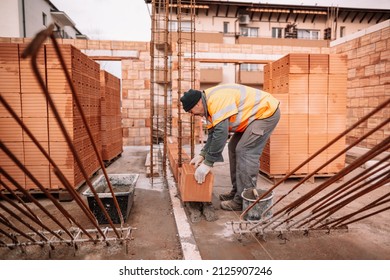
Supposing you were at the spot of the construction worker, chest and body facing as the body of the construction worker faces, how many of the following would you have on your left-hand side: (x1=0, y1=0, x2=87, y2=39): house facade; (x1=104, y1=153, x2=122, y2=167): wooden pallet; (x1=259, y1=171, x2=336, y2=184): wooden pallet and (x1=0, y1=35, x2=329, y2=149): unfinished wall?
0

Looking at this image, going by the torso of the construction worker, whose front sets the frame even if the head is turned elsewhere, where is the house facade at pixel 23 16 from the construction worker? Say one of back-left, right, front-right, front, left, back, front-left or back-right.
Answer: front-right

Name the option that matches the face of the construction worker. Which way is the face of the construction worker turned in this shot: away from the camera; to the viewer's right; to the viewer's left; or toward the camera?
to the viewer's left

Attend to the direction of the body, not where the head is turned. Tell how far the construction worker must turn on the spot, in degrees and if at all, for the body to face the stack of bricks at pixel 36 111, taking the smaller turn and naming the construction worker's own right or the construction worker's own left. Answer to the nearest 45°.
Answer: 0° — they already face it

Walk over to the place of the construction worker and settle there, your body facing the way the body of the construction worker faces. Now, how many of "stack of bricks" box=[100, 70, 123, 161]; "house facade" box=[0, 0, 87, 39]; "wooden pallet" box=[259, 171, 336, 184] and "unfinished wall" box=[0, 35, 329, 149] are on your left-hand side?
0

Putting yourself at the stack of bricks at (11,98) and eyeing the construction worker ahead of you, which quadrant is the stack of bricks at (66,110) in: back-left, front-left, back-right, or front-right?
front-left

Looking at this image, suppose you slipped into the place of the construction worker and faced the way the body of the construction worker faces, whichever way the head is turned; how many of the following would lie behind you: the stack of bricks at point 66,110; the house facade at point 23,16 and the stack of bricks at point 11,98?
0

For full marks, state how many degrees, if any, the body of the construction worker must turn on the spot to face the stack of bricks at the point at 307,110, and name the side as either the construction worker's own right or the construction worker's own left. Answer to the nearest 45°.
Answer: approximately 135° to the construction worker's own right

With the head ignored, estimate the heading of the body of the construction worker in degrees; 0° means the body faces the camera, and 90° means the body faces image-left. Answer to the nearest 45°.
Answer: approximately 90°

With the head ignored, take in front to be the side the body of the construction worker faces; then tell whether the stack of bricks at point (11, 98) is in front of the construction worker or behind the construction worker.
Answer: in front

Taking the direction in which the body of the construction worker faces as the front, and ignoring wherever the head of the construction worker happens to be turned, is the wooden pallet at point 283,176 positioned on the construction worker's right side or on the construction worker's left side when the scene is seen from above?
on the construction worker's right side
